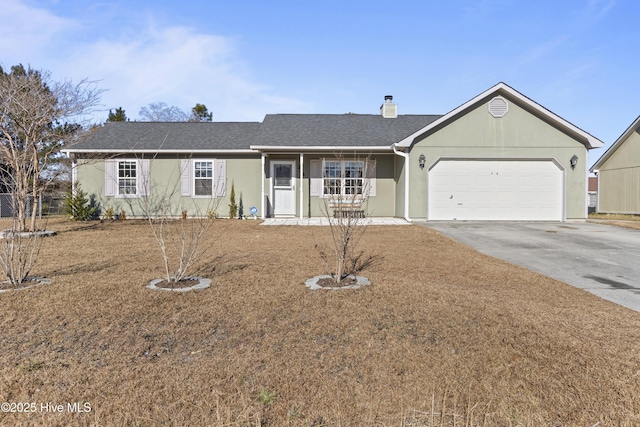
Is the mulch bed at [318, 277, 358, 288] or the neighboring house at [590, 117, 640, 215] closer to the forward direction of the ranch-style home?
the mulch bed

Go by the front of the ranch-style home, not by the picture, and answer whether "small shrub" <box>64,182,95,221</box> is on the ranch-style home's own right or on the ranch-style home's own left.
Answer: on the ranch-style home's own right

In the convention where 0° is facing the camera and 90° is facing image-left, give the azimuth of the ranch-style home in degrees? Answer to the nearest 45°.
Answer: approximately 0°

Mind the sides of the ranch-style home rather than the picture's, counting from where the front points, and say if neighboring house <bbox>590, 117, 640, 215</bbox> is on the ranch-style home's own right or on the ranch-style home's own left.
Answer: on the ranch-style home's own left

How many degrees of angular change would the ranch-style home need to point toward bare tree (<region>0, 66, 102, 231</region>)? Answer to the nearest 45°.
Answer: approximately 90° to its right

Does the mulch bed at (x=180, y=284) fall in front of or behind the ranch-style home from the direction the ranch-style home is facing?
in front

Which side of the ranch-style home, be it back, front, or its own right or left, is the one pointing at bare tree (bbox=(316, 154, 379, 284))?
front

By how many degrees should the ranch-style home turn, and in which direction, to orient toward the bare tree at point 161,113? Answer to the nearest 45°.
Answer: approximately 135° to its right

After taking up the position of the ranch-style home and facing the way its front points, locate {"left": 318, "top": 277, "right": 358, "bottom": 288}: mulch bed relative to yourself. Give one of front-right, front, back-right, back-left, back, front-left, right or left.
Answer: front

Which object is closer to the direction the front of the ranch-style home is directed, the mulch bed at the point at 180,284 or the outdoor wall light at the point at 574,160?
the mulch bed

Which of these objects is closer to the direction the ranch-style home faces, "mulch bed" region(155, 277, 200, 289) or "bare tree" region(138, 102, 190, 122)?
the mulch bed

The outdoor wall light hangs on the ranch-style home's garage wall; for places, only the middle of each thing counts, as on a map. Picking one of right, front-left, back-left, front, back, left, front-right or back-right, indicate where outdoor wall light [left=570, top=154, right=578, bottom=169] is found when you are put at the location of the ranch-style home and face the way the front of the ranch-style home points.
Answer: left
